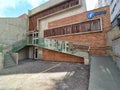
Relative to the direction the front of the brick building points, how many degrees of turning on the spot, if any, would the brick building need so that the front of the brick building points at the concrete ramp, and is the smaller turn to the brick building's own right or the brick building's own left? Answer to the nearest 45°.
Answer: approximately 45° to the brick building's own left

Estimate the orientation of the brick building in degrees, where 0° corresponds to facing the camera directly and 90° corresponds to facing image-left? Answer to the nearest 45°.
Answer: approximately 45°

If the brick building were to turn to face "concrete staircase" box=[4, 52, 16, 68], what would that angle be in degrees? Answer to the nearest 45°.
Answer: approximately 45° to its right
